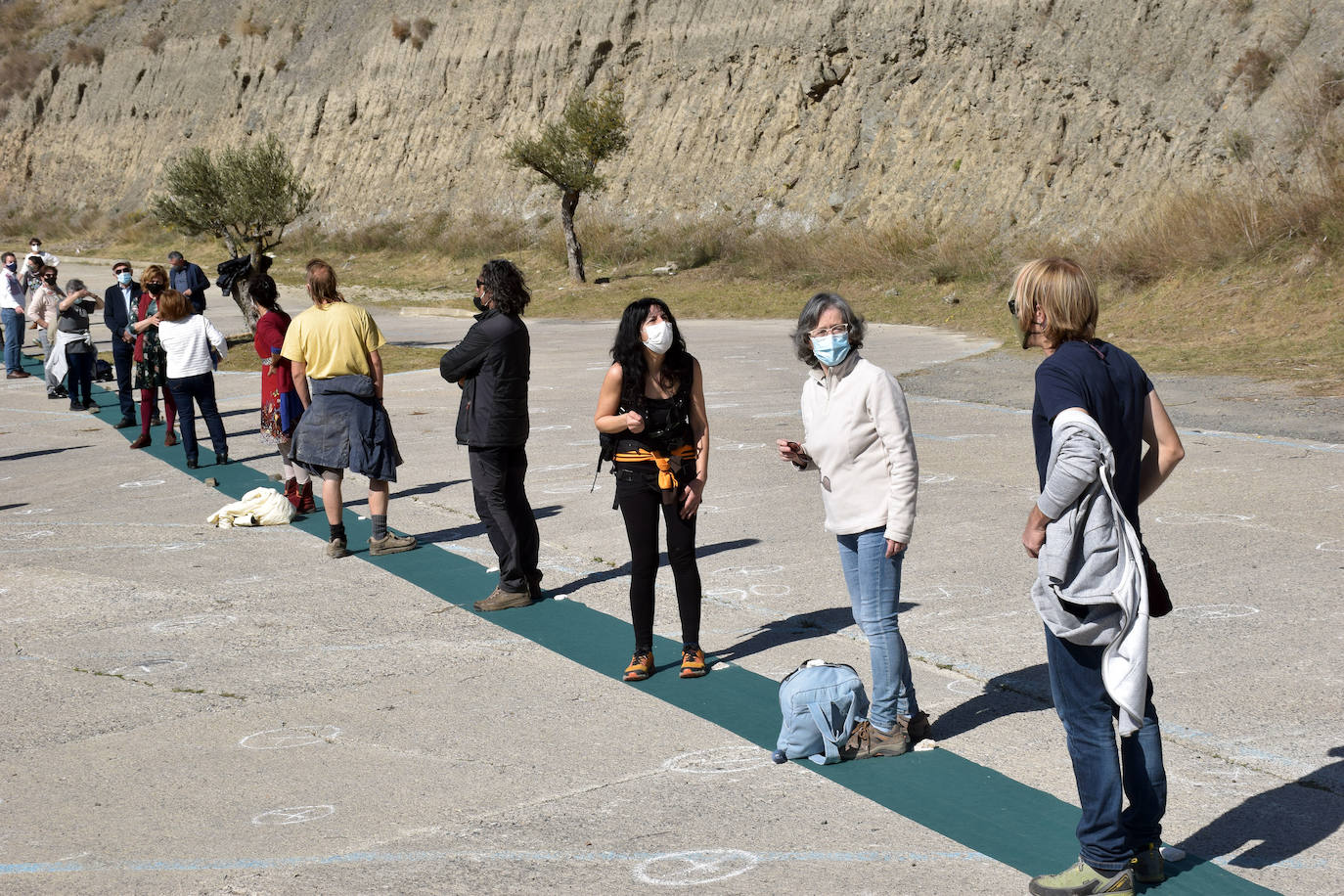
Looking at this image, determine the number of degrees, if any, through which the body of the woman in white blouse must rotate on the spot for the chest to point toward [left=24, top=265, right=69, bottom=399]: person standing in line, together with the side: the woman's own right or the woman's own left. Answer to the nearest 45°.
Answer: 0° — they already face them

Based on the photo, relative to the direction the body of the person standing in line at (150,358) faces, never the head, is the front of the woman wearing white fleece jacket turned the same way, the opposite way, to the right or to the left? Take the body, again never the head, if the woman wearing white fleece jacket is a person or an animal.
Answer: to the right

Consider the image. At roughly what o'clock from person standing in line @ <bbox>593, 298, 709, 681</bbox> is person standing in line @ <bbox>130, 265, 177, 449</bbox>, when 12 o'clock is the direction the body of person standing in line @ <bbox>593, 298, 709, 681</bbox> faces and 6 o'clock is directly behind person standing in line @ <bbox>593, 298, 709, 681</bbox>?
person standing in line @ <bbox>130, 265, 177, 449</bbox> is roughly at 5 o'clock from person standing in line @ <bbox>593, 298, 709, 681</bbox>.

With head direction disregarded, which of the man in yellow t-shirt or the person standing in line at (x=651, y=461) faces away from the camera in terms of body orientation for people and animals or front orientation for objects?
the man in yellow t-shirt

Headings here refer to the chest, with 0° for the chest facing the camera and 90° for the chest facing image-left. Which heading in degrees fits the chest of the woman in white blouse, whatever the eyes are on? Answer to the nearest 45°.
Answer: approximately 180°

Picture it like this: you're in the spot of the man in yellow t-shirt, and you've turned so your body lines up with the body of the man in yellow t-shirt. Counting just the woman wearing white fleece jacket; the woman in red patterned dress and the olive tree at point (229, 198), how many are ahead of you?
2

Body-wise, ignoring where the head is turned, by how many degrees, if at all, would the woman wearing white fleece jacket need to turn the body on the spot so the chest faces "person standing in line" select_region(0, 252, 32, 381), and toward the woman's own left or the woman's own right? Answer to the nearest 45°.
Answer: approximately 90° to the woman's own right

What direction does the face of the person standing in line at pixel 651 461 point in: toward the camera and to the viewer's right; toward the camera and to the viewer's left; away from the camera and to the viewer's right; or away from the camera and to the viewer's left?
toward the camera and to the viewer's right

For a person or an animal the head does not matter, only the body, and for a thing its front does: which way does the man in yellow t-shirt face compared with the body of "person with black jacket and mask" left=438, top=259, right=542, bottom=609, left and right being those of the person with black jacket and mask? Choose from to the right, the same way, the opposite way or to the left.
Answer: to the right

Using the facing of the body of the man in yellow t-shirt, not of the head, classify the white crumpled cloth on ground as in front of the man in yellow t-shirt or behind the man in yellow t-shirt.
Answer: in front

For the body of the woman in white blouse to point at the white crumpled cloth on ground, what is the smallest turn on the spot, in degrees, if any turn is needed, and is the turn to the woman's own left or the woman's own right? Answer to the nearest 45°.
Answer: approximately 180°
